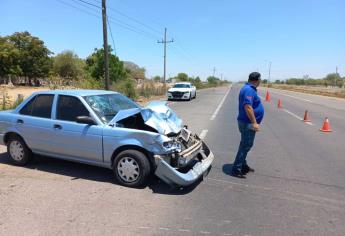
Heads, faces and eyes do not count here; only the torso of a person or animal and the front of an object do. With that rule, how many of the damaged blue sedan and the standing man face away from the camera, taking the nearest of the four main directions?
0

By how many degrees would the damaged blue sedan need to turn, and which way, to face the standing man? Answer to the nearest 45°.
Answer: approximately 45° to its left

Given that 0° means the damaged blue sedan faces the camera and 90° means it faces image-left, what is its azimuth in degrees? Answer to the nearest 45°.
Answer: approximately 315°
